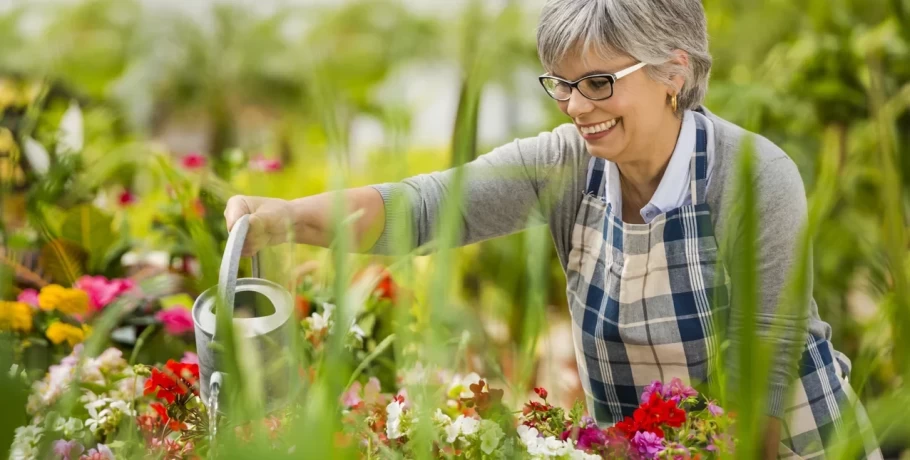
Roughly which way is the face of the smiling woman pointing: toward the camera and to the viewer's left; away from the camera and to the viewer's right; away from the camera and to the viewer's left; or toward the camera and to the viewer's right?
toward the camera and to the viewer's left

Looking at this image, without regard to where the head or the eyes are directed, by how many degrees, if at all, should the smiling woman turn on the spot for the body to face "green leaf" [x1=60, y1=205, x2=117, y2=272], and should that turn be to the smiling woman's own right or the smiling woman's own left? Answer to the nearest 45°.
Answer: approximately 45° to the smiling woman's own right

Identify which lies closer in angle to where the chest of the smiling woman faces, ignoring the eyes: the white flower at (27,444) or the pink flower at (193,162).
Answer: the white flower

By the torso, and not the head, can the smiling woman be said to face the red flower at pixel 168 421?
yes

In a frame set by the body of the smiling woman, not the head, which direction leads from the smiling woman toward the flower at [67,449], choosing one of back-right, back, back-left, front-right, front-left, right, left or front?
front

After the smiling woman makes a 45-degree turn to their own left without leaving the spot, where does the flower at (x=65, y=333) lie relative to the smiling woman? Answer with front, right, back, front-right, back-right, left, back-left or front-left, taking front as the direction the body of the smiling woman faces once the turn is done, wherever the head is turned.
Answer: right

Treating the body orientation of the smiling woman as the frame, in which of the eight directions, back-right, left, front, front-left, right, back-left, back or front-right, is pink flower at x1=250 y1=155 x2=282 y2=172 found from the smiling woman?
right

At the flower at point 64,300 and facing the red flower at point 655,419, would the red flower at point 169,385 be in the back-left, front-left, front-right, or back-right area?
front-right

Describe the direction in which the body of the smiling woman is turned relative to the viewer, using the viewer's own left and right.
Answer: facing the viewer and to the left of the viewer

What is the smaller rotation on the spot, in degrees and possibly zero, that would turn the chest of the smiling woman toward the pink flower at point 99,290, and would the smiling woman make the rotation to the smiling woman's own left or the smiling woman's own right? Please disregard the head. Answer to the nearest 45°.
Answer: approximately 45° to the smiling woman's own right
